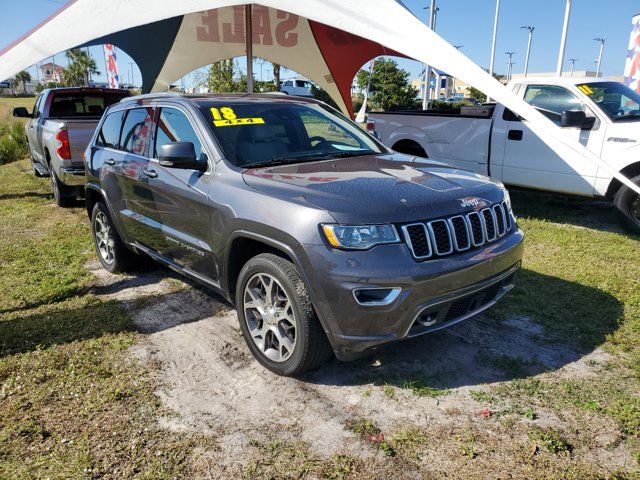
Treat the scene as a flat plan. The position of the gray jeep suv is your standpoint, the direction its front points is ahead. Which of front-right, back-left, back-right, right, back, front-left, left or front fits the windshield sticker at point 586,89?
left

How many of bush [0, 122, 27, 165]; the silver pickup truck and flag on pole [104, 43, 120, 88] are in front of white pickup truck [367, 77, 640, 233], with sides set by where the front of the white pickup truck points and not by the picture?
0

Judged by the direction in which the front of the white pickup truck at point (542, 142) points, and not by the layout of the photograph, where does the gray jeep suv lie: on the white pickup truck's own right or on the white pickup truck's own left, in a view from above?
on the white pickup truck's own right

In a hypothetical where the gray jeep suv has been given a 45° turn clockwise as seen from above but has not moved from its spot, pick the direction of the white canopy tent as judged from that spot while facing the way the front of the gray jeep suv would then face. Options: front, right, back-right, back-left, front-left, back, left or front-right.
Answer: back

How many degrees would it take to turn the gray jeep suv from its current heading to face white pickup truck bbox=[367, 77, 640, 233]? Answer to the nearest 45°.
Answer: approximately 90° to its left

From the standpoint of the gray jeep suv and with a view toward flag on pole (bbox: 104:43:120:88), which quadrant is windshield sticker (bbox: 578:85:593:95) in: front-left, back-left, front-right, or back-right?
front-right

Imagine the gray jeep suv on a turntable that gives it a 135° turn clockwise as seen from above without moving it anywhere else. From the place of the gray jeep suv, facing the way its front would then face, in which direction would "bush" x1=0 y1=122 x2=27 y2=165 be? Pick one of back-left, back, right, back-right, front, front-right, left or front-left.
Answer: front-right

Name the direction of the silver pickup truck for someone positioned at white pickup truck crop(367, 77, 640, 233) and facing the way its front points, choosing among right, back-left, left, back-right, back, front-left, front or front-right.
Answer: back-right

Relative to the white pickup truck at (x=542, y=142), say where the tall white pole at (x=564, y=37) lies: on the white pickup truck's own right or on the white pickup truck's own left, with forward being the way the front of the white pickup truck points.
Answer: on the white pickup truck's own left

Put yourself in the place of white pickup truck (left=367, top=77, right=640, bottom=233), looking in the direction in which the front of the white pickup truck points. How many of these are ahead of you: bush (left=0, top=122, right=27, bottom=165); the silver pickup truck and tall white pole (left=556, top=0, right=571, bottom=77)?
0

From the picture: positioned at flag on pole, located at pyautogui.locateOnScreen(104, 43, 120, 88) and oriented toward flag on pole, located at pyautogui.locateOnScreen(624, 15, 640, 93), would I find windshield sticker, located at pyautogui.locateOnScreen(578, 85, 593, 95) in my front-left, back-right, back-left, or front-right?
front-right

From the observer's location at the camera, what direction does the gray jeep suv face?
facing the viewer and to the right of the viewer

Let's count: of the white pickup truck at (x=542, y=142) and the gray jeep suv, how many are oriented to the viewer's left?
0

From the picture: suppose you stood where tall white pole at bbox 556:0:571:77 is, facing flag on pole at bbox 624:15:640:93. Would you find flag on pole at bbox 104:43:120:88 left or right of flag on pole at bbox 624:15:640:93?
right
